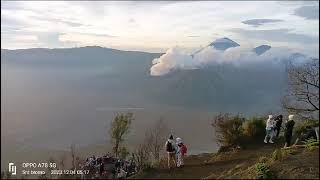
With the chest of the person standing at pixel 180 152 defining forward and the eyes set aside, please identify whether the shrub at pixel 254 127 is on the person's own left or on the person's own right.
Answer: on the person's own right

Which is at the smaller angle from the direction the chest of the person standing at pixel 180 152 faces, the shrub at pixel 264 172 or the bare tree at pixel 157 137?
the bare tree

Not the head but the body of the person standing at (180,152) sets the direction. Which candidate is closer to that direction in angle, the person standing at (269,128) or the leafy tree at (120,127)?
the leafy tree

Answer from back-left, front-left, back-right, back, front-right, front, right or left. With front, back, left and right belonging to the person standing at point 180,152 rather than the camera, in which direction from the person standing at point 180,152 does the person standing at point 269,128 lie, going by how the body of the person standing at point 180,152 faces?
back-right

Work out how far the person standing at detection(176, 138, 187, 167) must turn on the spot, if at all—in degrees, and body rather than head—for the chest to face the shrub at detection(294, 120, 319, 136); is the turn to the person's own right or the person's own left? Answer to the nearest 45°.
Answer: approximately 135° to the person's own right

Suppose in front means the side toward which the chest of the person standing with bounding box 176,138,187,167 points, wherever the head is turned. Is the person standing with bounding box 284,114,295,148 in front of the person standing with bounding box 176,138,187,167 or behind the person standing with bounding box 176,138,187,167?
behind
